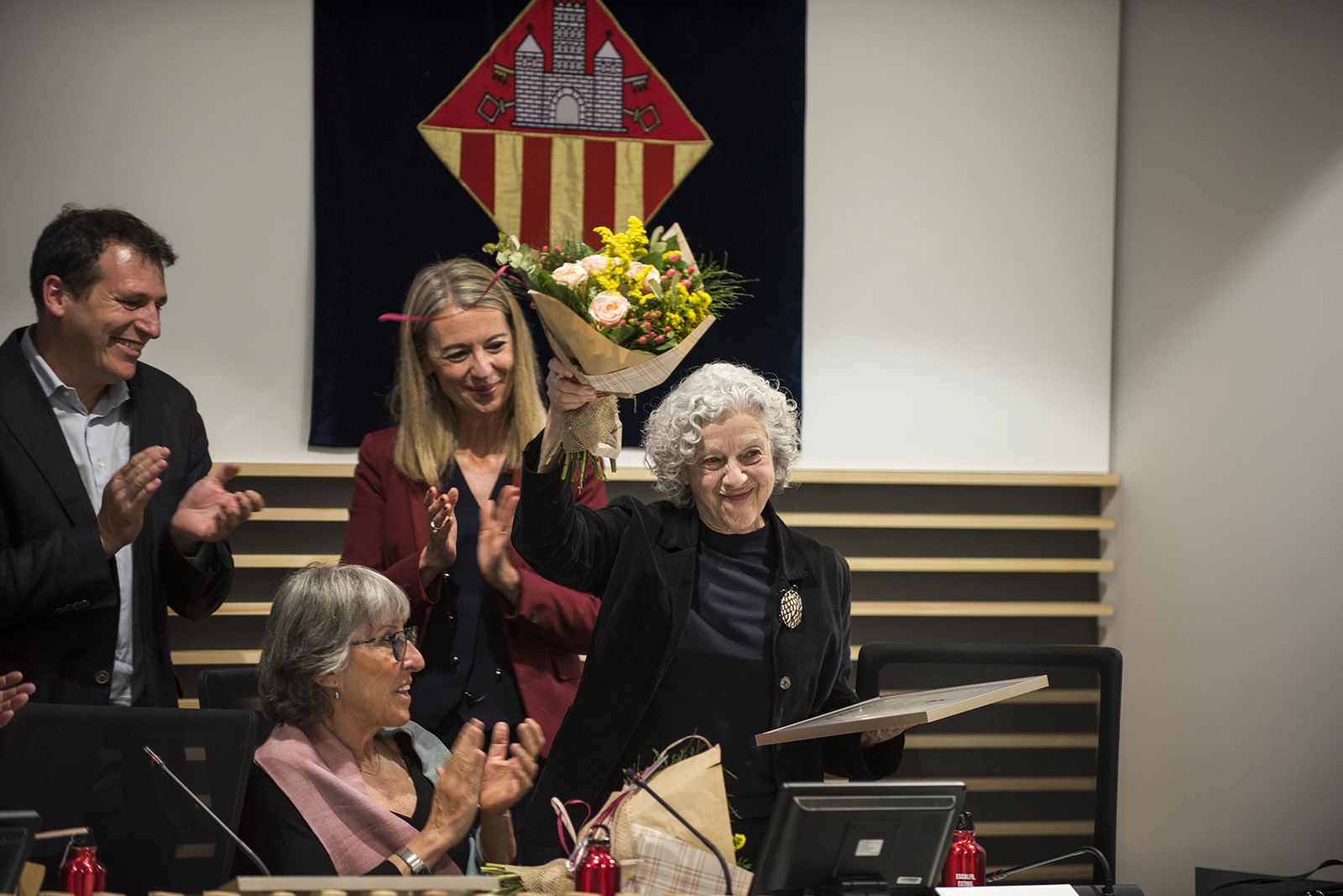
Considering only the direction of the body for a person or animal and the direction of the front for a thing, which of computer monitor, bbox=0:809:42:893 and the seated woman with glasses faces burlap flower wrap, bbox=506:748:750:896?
the seated woman with glasses

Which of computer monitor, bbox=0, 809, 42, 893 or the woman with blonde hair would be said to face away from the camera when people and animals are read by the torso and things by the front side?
the computer monitor

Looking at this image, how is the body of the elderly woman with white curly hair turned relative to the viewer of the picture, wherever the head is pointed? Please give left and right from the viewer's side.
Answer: facing the viewer

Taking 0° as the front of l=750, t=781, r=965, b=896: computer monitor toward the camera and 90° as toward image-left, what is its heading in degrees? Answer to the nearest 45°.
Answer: approximately 180°

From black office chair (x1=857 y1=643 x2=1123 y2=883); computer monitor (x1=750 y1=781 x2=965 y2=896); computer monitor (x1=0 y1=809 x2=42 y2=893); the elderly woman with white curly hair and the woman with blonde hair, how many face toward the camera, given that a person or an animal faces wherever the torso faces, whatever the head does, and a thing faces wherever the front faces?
3

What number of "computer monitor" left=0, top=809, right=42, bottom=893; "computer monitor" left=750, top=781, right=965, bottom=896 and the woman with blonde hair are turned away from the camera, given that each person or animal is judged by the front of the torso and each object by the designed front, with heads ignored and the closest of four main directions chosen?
2

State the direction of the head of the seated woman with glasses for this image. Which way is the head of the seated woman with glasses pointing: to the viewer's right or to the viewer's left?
to the viewer's right

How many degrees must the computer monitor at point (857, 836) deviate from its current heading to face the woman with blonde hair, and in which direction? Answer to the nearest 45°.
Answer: approximately 45° to its left

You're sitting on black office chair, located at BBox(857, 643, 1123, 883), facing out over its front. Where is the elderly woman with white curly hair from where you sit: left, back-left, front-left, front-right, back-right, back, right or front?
front-right

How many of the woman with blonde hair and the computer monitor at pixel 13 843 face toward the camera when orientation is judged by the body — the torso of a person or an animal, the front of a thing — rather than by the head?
1

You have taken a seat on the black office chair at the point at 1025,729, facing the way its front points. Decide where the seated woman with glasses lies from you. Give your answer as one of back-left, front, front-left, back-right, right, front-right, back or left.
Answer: front-right

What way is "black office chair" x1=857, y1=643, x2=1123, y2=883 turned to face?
toward the camera

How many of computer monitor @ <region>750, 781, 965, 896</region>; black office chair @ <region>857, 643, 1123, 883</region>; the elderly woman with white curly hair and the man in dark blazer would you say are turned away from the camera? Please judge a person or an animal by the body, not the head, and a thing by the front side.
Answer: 1

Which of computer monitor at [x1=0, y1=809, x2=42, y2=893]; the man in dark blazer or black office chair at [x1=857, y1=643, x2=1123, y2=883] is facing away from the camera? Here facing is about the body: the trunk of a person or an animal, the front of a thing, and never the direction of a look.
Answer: the computer monitor

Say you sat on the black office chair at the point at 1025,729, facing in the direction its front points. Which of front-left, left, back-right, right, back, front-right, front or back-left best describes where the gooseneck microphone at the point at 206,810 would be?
front-right

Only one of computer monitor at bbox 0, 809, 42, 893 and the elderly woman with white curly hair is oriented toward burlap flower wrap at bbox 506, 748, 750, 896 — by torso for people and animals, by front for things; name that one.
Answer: the elderly woman with white curly hair

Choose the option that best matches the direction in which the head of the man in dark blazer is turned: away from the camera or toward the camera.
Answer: toward the camera

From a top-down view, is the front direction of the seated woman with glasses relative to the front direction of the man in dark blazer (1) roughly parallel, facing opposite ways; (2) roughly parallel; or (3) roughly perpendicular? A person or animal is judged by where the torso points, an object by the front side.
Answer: roughly parallel

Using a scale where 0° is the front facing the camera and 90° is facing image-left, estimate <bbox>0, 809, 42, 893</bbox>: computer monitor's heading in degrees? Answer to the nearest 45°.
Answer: approximately 180°
